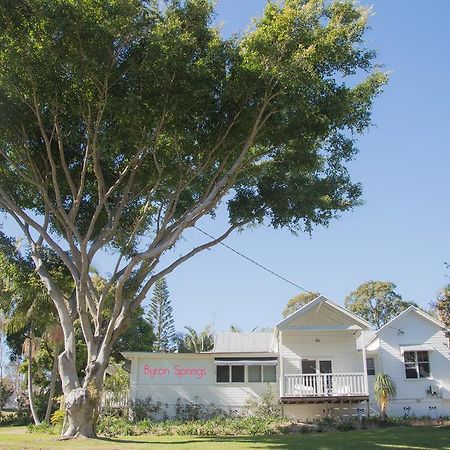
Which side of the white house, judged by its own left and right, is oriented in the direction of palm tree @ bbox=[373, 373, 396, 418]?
left

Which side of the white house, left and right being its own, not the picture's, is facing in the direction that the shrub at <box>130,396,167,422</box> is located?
right

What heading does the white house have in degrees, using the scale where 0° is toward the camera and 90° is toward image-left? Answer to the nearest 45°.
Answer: approximately 0°

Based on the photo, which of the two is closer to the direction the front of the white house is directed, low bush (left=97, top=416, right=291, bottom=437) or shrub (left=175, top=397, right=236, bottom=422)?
the low bush

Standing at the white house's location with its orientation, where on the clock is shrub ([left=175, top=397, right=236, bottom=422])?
The shrub is roughly at 3 o'clock from the white house.
